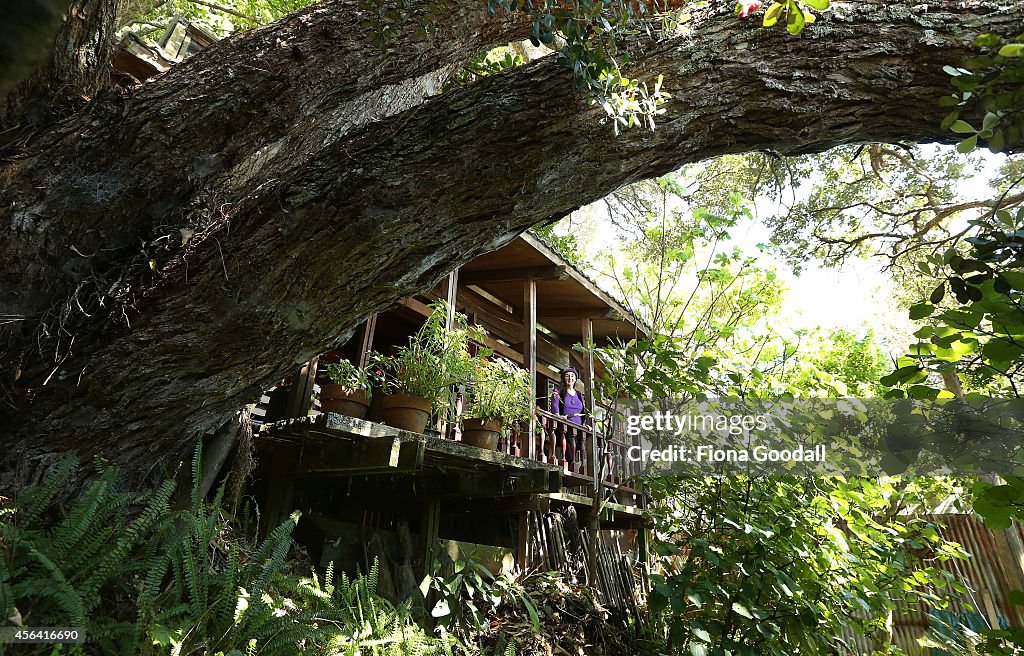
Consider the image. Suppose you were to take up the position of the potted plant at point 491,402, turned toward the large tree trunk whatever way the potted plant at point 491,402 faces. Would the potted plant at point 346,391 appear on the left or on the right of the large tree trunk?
right

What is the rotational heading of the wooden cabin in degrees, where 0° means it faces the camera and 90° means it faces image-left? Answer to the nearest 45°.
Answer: approximately 315°
